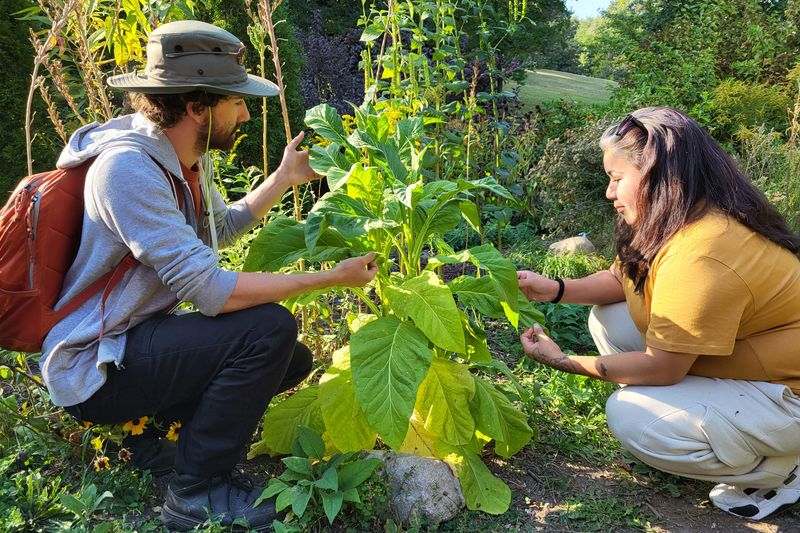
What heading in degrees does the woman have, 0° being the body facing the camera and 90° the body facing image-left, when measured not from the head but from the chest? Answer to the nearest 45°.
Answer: approximately 90°

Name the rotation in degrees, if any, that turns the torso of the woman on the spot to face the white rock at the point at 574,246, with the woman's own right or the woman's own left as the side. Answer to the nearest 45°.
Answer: approximately 90° to the woman's own right

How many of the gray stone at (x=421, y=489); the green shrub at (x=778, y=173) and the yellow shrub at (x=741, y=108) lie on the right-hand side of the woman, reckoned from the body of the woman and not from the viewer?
2

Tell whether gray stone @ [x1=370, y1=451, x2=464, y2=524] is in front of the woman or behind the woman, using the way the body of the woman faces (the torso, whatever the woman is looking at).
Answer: in front

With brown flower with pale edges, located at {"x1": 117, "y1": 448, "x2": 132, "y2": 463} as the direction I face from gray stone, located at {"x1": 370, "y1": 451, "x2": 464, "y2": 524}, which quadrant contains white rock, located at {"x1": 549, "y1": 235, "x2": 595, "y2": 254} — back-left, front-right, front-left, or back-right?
back-right

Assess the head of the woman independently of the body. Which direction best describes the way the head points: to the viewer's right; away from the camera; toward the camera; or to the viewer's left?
to the viewer's left

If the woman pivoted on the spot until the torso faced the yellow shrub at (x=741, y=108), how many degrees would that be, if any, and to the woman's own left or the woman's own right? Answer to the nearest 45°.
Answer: approximately 90° to the woman's own right

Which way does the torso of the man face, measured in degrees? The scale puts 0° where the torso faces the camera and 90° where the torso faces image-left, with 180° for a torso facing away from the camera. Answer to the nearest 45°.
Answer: approximately 270°

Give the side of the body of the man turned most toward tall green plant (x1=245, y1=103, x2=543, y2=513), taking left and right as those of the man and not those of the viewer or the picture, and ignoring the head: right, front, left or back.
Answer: front

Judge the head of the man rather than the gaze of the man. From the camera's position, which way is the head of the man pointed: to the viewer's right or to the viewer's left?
to the viewer's right

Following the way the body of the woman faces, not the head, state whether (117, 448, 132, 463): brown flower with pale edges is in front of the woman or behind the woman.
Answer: in front

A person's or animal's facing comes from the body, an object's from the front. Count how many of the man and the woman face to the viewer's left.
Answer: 1
